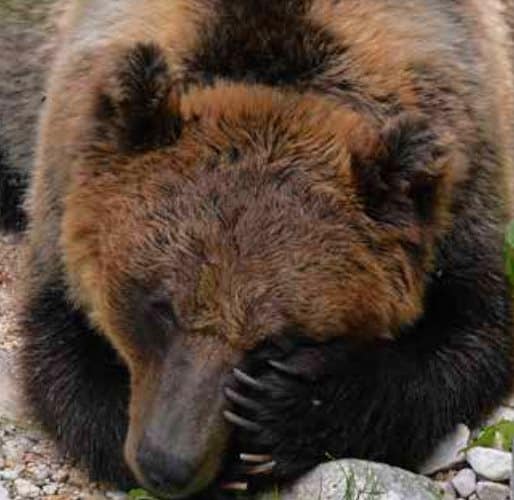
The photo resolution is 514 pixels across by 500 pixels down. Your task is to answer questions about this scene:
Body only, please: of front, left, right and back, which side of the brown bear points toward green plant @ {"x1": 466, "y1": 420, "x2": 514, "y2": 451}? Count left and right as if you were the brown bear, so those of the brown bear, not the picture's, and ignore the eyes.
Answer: left

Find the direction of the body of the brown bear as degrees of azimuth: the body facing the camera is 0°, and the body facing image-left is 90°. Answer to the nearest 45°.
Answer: approximately 0°

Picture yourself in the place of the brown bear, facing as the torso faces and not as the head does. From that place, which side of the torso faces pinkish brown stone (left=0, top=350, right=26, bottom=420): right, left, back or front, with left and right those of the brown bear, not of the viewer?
right

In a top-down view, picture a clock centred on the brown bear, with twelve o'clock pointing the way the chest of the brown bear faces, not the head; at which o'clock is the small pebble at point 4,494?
The small pebble is roughly at 2 o'clock from the brown bear.

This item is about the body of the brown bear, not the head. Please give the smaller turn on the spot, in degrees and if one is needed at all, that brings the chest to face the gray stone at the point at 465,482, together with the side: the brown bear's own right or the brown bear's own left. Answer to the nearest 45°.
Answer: approximately 45° to the brown bear's own left

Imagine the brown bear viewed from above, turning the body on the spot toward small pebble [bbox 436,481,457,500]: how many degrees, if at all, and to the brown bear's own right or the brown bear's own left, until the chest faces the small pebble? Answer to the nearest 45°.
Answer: approximately 45° to the brown bear's own left

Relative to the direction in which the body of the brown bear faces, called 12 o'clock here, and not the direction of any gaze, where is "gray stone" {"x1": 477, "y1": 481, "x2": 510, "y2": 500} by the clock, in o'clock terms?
The gray stone is roughly at 10 o'clock from the brown bear.
